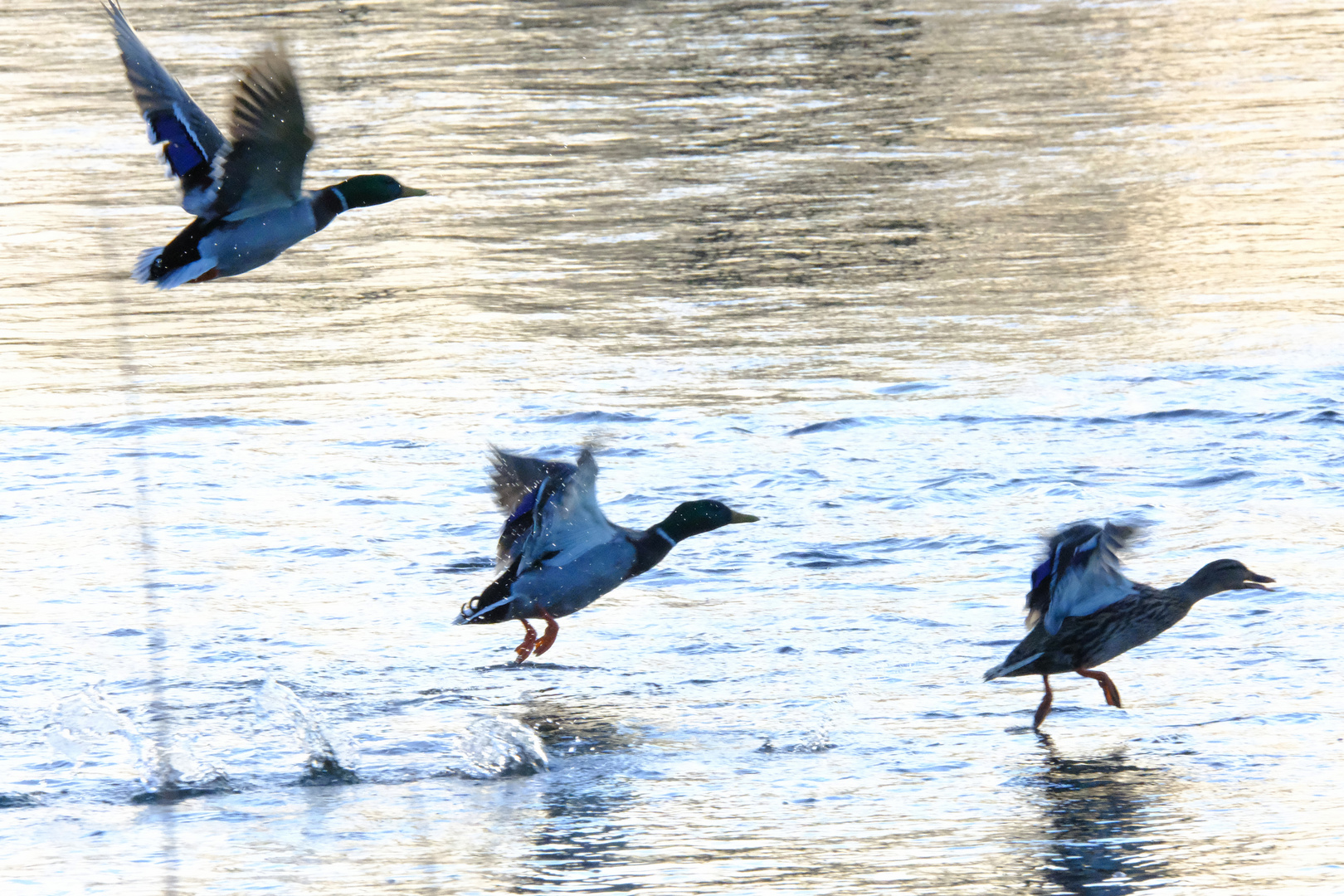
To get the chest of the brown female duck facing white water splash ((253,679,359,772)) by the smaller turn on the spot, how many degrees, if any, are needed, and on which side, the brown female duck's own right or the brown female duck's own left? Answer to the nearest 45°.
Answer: approximately 135° to the brown female duck's own right

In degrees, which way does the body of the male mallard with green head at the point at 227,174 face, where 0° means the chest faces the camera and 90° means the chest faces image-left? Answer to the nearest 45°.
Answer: approximately 270°

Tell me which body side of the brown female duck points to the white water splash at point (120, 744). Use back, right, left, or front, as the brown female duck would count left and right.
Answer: back

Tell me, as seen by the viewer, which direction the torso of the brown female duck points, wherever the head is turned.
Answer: to the viewer's right

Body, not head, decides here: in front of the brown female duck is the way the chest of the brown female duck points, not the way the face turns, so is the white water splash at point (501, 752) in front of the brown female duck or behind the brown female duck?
behind

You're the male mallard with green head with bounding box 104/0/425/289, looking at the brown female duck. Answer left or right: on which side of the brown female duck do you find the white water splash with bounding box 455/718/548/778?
right

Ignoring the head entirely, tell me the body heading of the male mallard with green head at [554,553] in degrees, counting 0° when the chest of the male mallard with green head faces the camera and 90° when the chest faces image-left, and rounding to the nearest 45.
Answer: approximately 270°

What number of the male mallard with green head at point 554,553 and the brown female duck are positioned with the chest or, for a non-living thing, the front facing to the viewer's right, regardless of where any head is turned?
2

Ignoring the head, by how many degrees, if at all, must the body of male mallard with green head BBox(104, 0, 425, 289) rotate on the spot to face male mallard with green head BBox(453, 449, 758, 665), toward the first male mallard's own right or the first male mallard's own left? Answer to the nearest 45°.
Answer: approximately 45° to the first male mallard's own right
